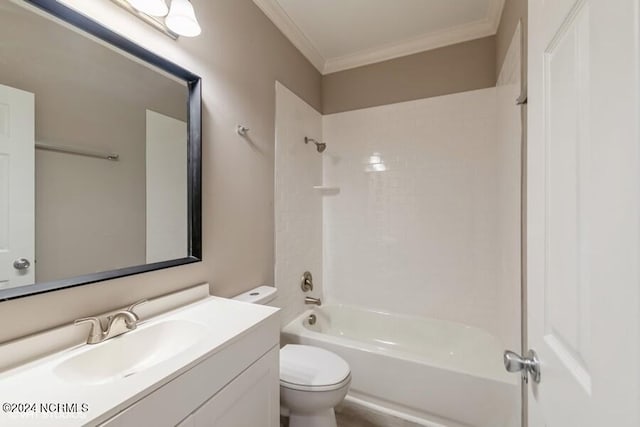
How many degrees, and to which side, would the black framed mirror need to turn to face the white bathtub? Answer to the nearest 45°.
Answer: approximately 45° to its left

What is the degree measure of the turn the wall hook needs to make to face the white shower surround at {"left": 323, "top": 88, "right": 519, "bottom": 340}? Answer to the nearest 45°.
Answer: approximately 45° to its left

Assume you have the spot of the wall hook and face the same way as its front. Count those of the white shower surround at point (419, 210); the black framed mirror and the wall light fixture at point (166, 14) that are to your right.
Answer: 2

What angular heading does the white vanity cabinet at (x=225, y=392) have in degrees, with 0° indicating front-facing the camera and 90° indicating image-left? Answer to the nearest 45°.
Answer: approximately 315°

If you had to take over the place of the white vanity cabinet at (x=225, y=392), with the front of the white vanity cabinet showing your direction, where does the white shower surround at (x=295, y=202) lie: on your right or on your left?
on your left

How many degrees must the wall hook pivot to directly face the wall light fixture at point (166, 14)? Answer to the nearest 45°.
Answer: approximately 90° to its right

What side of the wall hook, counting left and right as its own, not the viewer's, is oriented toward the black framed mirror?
right
